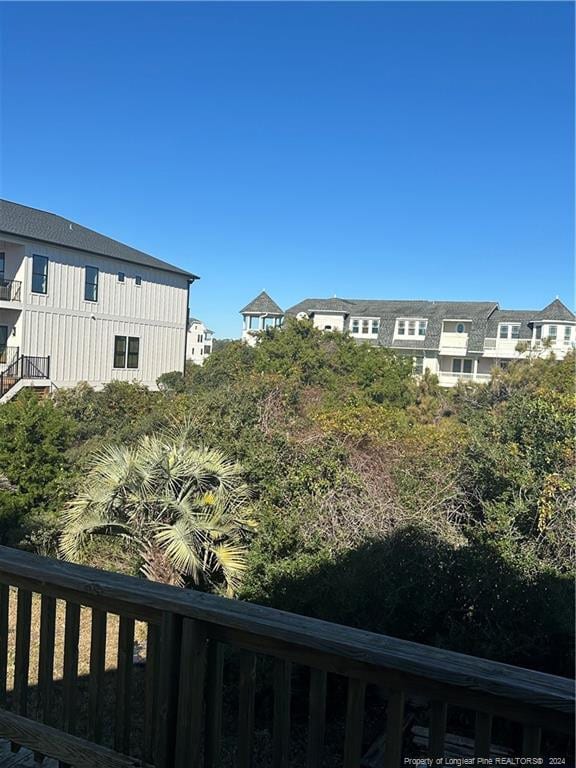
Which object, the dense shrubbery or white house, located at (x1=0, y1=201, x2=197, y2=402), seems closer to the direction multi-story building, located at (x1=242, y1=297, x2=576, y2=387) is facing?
the dense shrubbery

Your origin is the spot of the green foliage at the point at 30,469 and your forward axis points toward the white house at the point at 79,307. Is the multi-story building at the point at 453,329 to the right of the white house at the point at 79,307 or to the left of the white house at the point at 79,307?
right

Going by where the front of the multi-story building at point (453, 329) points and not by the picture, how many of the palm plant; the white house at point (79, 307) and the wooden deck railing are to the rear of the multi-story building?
0

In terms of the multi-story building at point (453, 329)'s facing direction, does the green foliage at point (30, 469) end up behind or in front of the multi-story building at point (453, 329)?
in front

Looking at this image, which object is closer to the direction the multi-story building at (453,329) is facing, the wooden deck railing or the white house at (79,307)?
the wooden deck railing

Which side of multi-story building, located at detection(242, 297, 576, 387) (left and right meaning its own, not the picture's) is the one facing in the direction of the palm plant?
front

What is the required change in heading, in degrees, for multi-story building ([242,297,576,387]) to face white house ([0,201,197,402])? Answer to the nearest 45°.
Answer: approximately 45° to its right

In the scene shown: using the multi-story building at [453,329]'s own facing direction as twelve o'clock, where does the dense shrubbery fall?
The dense shrubbery is roughly at 12 o'clock from the multi-story building.

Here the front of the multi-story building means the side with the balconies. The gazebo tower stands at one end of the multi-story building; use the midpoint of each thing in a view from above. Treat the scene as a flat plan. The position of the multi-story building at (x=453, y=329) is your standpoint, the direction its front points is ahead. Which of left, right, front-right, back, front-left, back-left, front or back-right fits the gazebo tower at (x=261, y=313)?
right

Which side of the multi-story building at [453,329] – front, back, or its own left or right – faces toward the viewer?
front

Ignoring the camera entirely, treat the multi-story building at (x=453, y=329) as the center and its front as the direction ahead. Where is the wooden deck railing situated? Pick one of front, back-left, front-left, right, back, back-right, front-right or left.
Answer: front
